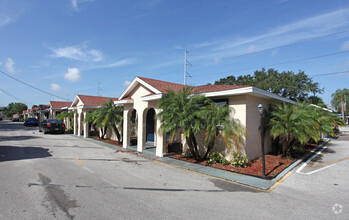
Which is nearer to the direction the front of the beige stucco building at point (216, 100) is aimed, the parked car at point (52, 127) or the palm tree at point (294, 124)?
the parked car

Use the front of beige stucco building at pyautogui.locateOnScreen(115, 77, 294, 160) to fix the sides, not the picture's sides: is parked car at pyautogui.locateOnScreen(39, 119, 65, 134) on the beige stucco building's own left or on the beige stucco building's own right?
on the beige stucco building's own right

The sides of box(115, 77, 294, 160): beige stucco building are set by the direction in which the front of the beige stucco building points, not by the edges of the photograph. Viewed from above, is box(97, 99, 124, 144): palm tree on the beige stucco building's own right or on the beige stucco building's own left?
on the beige stucco building's own right

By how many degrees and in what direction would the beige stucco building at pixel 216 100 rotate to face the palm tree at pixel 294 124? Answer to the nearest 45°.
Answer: approximately 135° to its left

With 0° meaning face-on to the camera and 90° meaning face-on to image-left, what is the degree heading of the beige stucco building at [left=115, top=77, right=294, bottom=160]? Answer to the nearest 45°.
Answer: approximately 45°

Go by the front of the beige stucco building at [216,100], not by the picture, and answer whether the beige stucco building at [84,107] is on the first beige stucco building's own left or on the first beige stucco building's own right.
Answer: on the first beige stucco building's own right
